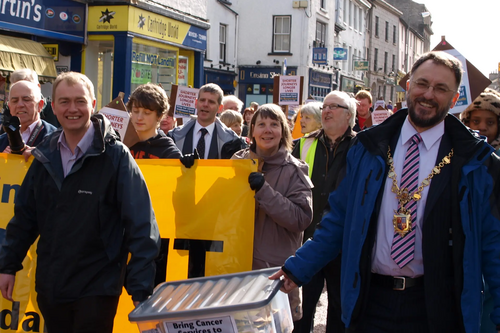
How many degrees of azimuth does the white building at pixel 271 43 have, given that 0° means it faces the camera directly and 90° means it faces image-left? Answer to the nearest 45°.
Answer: approximately 315°

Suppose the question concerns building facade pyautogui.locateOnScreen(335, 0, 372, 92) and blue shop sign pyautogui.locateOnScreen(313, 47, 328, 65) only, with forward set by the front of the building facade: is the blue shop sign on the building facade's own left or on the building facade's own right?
on the building facade's own right

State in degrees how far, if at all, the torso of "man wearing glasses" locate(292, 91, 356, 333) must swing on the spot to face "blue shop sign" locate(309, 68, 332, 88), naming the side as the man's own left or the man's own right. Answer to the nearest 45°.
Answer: approximately 135° to the man's own right

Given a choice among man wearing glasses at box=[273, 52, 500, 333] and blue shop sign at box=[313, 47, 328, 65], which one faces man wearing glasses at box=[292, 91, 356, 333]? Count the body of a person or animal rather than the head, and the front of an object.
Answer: the blue shop sign

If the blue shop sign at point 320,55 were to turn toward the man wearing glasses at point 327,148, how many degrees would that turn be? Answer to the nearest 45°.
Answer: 0° — it already faces them

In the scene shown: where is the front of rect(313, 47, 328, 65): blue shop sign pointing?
toward the camera

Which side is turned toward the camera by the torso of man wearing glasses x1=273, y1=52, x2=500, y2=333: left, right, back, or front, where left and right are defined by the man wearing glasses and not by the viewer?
front

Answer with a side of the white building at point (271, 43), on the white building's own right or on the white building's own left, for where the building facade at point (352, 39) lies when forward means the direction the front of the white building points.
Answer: on the white building's own left

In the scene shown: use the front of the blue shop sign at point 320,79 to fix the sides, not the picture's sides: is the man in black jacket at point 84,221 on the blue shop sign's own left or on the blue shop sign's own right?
on the blue shop sign's own right

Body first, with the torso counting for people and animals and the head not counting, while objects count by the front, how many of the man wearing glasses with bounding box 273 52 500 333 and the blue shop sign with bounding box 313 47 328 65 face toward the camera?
2

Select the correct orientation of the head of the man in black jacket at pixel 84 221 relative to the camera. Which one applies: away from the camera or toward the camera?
toward the camera

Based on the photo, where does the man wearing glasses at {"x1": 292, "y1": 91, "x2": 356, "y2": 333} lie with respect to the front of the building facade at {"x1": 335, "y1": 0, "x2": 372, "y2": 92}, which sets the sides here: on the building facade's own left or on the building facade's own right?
on the building facade's own right
